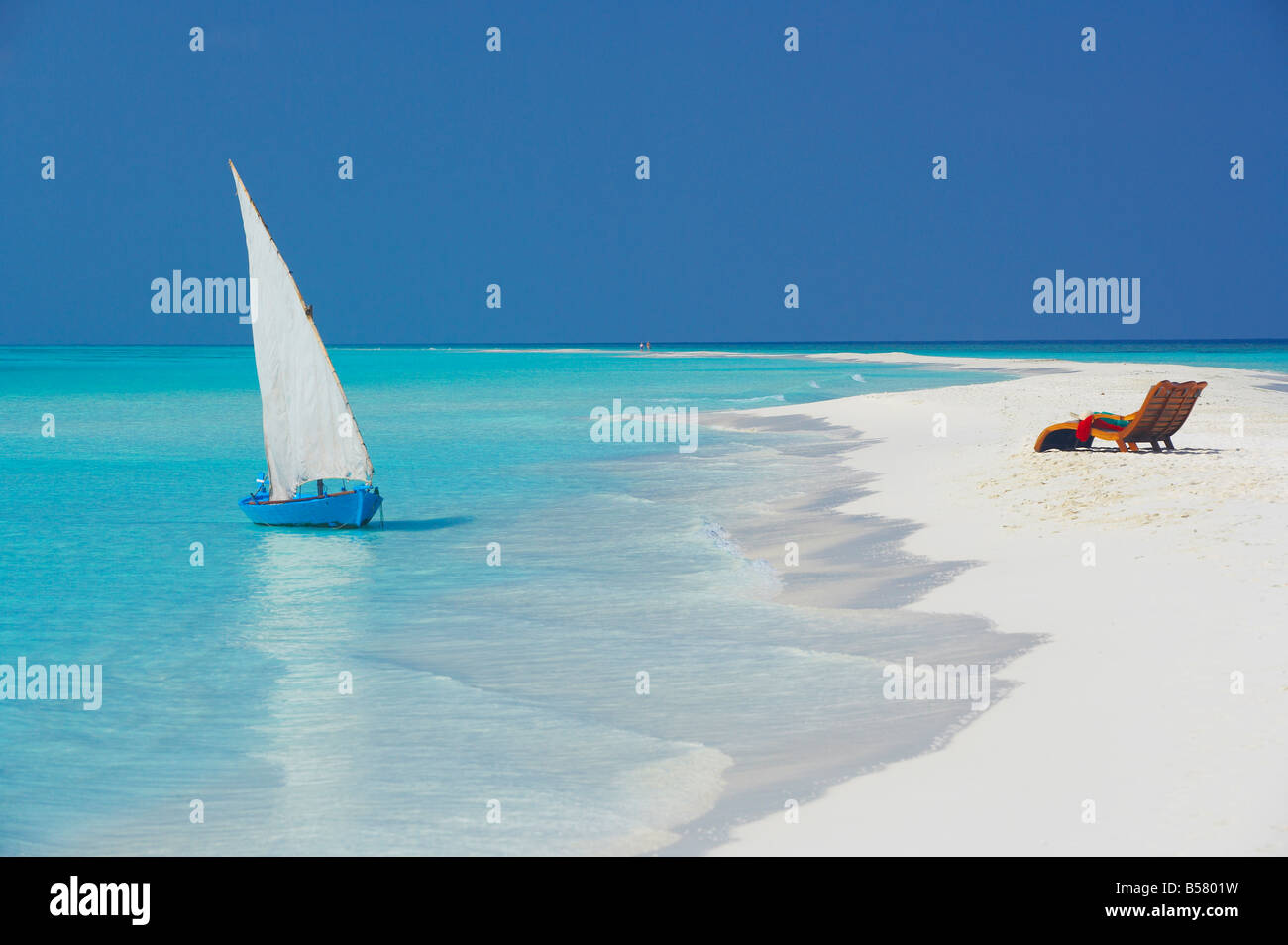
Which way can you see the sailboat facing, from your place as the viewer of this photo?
facing the viewer and to the right of the viewer

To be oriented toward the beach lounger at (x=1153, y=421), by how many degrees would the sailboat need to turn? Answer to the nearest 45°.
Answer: approximately 45° to its left

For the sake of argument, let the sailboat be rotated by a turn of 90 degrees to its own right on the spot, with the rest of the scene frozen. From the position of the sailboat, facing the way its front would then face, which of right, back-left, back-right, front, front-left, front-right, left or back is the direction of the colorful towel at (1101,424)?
back-left
